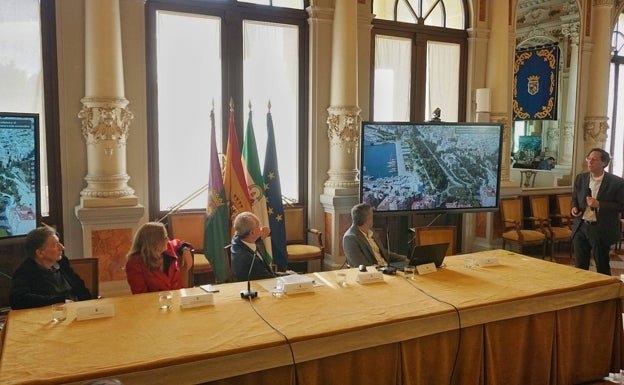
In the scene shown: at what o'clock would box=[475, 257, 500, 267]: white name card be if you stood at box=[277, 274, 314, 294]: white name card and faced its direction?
box=[475, 257, 500, 267]: white name card is roughly at 8 o'clock from box=[277, 274, 314, 294]: white name card.

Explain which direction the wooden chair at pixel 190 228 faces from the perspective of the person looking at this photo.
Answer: facing the viewer and to the right of the viewer

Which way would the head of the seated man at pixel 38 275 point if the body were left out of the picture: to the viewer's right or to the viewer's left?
to the viewer's right

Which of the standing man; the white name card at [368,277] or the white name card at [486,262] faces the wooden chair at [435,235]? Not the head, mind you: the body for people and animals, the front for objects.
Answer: the standing man

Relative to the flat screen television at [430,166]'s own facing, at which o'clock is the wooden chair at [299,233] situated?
The wooden chair is roughly at 3 o'clock from the flat screen television.

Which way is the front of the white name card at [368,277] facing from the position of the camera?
facing the viewer

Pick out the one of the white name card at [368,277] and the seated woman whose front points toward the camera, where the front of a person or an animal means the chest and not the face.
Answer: the white name card

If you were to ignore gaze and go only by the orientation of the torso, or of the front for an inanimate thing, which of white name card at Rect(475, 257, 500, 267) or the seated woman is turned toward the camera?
the white name card

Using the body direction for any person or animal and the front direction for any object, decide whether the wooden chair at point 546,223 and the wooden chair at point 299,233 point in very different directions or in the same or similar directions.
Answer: same or similar directions

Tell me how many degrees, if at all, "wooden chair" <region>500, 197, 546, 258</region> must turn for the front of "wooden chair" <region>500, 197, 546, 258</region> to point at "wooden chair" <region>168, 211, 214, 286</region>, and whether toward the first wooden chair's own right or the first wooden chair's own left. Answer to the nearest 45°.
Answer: approximately 90° to the first wooden chair's own right

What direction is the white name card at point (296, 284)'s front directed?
toward the camera

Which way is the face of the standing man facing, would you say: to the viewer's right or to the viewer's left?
to the viewer's left

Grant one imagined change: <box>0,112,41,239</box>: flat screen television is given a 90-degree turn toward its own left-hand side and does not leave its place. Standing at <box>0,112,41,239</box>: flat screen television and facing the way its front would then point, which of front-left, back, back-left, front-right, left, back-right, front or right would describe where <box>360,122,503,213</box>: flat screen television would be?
front-right

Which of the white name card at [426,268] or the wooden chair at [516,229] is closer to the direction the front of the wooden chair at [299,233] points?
the white name card

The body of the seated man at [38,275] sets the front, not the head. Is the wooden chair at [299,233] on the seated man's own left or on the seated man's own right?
on the seated man's own left

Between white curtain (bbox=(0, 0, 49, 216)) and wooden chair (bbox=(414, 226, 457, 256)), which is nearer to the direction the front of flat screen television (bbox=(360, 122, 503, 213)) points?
the wooden chair

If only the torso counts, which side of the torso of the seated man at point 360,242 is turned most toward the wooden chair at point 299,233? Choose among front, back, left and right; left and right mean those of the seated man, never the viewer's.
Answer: back

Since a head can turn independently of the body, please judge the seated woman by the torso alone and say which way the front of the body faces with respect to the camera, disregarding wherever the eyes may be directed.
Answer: to the viewer's right

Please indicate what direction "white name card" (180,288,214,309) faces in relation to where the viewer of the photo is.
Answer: facing the viewer
